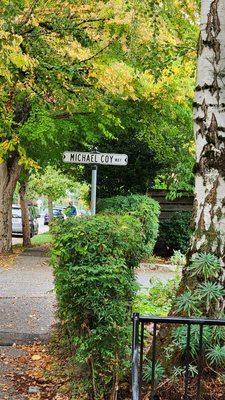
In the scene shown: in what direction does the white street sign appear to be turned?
toward the camera

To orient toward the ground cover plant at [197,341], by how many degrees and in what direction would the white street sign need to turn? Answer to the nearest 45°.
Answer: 0° — it already faces it

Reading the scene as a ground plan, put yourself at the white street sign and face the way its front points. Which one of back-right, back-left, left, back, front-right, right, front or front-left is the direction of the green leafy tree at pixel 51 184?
back

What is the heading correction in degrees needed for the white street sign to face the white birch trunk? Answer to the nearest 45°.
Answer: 0° — it already faces it

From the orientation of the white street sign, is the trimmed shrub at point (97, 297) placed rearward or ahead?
ahead
